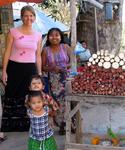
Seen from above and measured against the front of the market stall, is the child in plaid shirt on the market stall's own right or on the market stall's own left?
on the market stall's own right

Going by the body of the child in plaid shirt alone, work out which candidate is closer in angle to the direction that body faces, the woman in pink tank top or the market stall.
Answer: the market stall

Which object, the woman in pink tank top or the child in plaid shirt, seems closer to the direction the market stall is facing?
the child in plaid shirt

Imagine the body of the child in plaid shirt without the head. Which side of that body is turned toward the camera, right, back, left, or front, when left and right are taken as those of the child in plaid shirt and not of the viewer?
front

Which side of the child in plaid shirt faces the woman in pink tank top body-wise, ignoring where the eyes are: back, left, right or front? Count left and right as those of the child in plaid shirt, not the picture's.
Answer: back

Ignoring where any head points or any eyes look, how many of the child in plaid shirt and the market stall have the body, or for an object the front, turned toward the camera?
2

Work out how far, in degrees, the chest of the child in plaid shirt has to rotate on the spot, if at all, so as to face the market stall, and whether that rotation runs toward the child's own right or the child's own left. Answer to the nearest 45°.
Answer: approximately 90° to the child's own left
